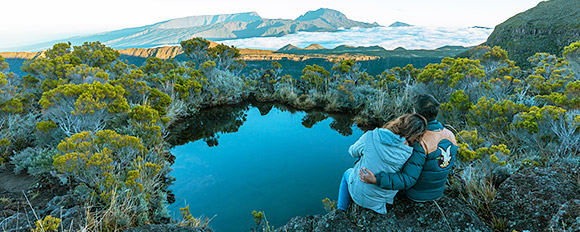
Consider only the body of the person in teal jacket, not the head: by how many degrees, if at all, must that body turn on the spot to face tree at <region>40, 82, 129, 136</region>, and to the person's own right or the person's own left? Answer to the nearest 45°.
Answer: approximately 45° to the person's own left

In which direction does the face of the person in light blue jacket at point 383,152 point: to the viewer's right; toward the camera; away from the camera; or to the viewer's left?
away from the camera

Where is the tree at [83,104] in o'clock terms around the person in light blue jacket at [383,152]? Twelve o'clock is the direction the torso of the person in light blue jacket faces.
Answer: The tree is roughly at 11 o'clock from the person in light blue jacket.

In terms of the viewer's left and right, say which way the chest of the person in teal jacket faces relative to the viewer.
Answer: facing away from the viewer and to the left of the viewer

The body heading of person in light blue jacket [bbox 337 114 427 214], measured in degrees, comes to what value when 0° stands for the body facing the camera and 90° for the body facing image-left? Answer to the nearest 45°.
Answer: approximately 135°
